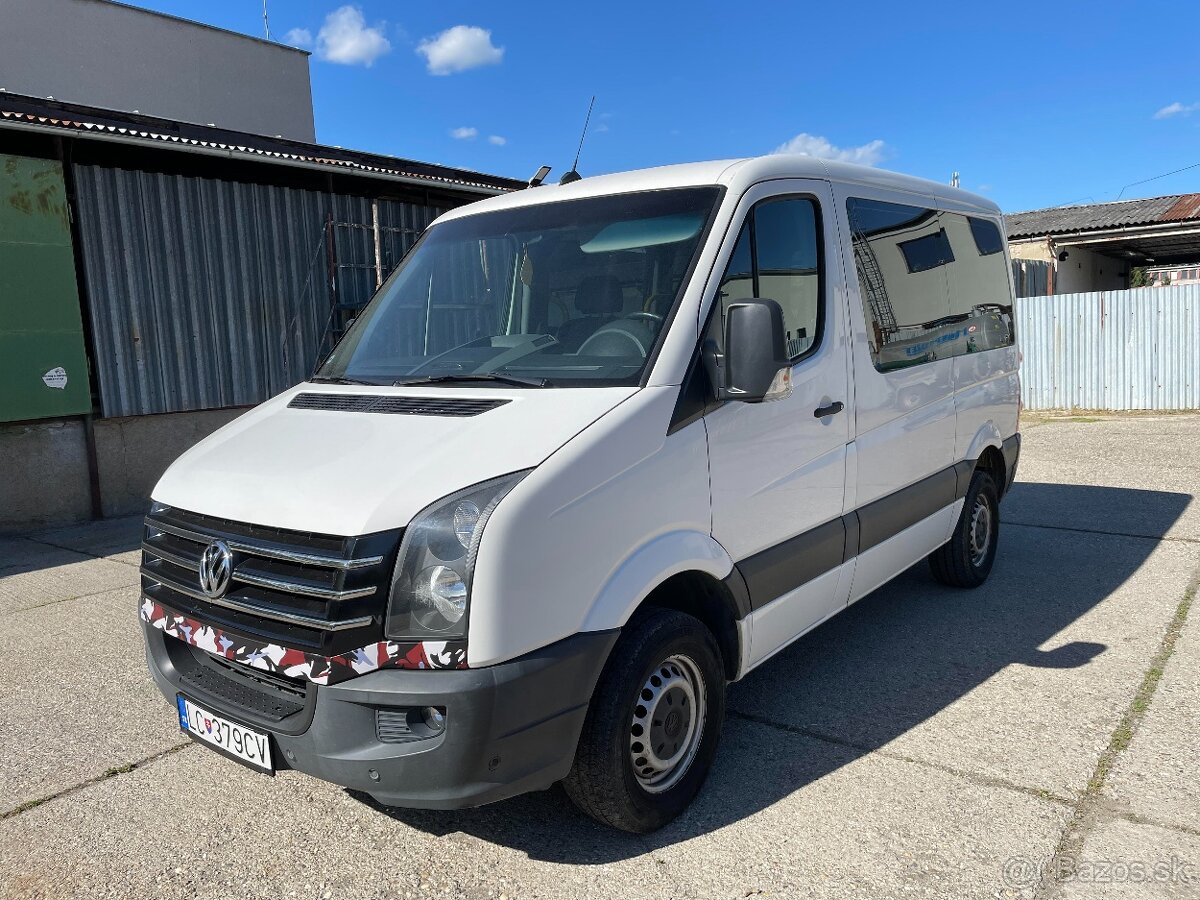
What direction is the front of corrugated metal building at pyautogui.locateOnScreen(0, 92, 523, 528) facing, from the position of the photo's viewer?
facing the viewer and to the right of the viewer

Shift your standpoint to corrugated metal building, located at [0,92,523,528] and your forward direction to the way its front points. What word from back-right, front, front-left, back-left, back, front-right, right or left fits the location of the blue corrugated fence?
front-left

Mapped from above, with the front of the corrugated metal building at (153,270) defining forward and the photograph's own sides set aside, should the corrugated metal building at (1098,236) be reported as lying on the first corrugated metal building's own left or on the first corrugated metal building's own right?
on the first corrugated metal building's own left

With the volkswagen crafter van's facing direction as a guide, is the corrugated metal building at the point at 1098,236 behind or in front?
behind

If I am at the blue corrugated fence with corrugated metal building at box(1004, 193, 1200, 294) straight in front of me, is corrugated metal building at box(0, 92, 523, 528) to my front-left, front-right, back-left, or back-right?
back-left

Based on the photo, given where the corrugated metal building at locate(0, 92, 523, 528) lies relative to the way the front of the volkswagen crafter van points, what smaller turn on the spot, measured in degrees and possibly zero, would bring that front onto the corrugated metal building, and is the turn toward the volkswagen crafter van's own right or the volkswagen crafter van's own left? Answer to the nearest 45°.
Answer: approximately 90° to the volkswagen crafter van's own right

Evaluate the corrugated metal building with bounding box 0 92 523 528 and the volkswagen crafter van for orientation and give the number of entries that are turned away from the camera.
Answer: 0

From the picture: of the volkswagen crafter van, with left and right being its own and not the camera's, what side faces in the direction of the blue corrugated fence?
back

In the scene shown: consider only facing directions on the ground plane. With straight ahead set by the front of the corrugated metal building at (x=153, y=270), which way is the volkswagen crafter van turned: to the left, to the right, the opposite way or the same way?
to the right

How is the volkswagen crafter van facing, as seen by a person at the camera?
facing the viewer and to the left of the viewer
